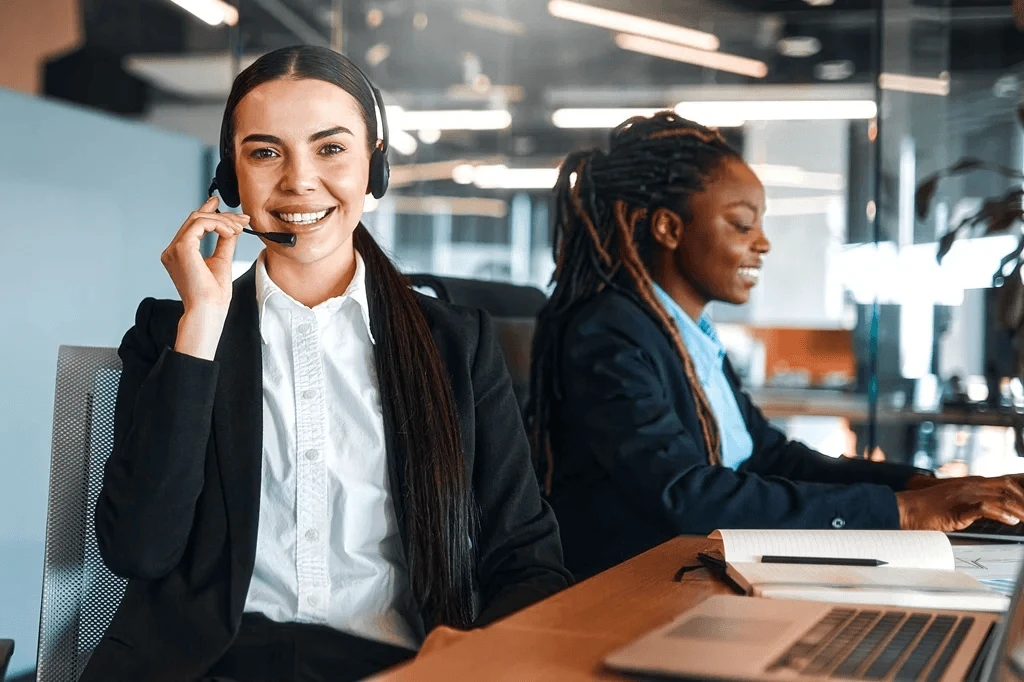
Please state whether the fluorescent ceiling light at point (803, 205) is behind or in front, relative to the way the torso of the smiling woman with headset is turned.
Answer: behind

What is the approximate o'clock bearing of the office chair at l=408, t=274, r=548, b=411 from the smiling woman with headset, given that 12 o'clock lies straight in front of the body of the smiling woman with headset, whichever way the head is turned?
The office chair is roughly at 7 o'clock from the smiling woman with headset.

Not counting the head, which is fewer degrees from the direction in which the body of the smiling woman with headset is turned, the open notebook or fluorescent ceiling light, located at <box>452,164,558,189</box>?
the open notebook

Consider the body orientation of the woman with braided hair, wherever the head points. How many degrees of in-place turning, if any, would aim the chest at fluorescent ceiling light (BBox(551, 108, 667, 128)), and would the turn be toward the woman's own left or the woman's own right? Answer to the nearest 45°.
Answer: approximately 90° to the woman's own left

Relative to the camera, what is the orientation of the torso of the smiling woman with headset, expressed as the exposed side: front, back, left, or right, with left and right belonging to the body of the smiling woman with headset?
front

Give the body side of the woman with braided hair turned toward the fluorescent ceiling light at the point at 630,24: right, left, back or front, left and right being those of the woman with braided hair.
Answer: left

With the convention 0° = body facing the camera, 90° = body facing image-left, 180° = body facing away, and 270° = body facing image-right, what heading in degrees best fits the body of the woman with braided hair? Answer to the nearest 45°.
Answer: approximately 270°

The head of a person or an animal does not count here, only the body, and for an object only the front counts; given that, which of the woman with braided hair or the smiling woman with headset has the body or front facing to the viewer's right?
the woman with braided hair
